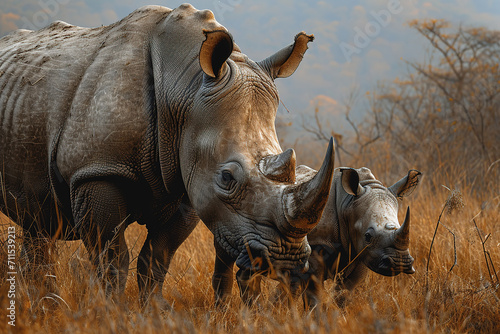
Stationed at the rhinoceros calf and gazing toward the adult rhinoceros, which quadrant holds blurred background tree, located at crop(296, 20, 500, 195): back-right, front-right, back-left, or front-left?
back-right

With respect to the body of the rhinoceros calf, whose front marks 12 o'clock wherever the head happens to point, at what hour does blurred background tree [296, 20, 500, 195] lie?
The blurred background tree is roughly at 8 o'clock from the rhinoceros calf.

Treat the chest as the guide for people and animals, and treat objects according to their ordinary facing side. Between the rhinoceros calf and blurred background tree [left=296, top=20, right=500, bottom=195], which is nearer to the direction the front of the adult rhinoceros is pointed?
the rhinoceros calf

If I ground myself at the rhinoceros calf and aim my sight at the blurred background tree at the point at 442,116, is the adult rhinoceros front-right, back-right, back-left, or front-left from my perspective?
back-left

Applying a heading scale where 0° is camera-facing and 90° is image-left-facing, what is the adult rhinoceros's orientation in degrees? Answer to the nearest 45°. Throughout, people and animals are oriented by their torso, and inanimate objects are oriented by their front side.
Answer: approximately 315°

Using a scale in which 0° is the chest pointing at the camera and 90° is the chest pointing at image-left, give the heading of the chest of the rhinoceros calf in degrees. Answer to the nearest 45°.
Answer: approximately 315°

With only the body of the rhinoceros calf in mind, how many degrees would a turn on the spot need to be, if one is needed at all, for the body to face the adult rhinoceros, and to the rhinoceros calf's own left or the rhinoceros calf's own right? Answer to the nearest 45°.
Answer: approximately 135° to the rhinoceros calf's own right

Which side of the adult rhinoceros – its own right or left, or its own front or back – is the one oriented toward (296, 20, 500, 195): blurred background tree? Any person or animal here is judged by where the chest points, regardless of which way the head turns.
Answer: left
